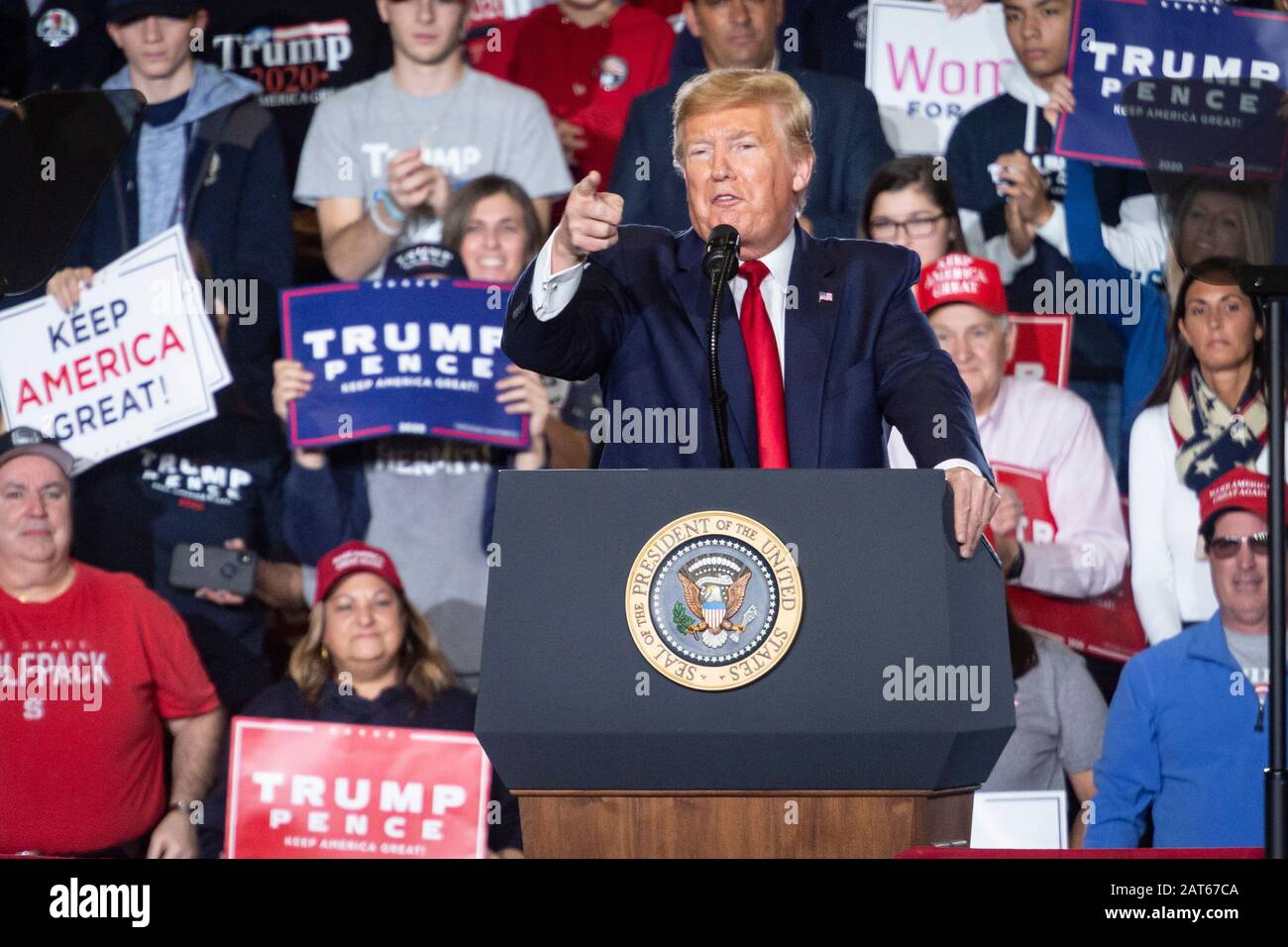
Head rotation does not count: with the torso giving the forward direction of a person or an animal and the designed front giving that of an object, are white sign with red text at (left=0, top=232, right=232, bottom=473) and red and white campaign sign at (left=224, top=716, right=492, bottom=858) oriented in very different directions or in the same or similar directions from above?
same or similar directions

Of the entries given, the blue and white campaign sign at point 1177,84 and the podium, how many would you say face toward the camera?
2

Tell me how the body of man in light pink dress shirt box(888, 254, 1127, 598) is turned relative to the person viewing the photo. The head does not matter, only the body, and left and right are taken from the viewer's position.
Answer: facing the viewer and to the left of the viewer

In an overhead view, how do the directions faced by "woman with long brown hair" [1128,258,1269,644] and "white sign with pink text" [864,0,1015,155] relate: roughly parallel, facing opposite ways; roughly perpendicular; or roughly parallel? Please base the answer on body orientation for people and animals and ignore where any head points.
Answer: roughly parallel

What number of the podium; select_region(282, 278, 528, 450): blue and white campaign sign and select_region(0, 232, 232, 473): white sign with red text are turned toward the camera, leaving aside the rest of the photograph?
3

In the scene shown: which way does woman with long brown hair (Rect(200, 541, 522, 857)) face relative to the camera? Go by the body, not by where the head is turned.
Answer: toward the camera

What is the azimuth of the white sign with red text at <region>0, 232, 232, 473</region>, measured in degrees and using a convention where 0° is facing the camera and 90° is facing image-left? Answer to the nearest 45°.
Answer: approximately 0°

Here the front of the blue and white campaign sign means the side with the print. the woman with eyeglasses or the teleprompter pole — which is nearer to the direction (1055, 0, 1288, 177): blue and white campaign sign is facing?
the teleprompter pole

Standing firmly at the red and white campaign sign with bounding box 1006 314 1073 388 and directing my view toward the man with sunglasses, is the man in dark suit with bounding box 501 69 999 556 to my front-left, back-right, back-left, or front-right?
front-right

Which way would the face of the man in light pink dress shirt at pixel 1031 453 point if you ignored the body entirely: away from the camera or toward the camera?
toward the camera

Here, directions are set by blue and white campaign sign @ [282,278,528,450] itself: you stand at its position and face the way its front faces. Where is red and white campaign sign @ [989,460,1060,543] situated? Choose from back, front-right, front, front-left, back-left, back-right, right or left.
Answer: left

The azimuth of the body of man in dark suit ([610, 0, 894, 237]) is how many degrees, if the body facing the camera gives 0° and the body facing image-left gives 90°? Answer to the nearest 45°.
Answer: approximately 0°

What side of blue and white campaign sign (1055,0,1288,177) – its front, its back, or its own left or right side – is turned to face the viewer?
front
